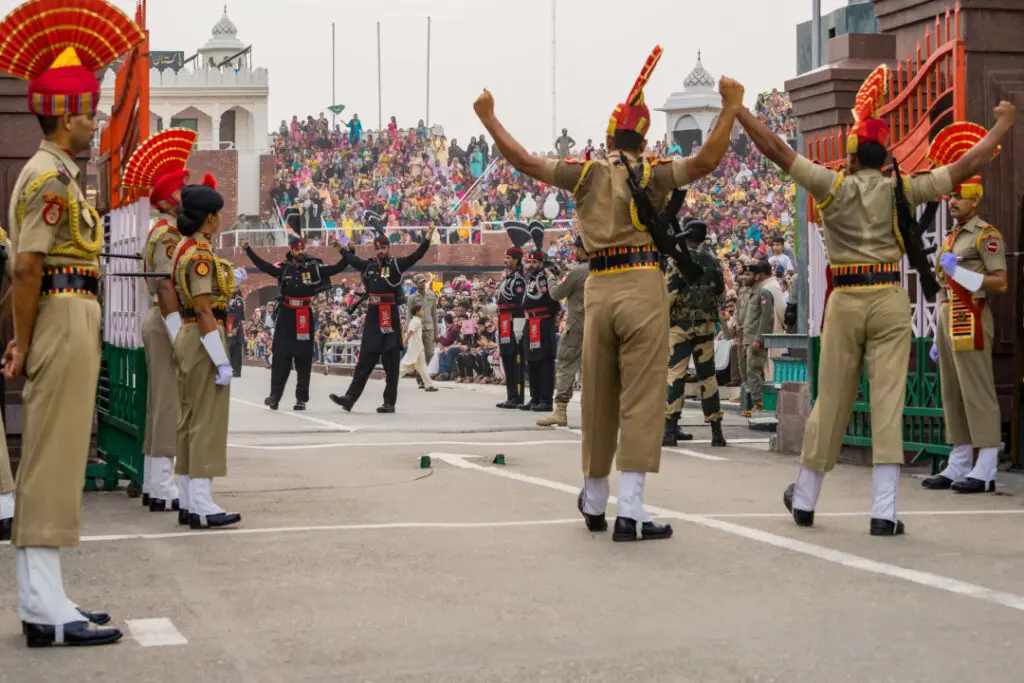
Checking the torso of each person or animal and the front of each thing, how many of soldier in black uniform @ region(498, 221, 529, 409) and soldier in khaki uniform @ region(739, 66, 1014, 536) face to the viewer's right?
0

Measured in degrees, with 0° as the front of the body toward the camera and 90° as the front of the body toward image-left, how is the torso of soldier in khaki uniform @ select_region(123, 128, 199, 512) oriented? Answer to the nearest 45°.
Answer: approximately 270°

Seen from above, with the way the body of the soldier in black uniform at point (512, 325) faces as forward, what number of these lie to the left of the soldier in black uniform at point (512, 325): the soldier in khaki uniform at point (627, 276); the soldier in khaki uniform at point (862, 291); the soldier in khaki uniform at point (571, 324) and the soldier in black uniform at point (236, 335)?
3

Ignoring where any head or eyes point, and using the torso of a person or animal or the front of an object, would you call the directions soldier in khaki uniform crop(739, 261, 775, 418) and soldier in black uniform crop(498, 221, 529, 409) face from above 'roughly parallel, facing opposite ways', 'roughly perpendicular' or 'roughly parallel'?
roughly parallel

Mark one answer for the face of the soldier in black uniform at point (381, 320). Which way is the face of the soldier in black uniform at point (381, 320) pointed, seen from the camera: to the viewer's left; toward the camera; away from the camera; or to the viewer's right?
toward the camera

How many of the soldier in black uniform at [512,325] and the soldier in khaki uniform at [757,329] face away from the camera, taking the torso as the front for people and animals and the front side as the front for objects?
0

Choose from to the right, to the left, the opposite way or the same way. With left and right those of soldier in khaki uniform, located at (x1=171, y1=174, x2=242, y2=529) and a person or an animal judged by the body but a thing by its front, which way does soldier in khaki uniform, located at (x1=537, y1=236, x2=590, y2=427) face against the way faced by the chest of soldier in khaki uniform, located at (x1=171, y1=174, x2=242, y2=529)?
the opposite way

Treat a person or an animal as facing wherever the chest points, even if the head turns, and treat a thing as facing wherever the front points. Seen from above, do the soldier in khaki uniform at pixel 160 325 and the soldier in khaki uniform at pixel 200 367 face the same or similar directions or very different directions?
same or similar directions

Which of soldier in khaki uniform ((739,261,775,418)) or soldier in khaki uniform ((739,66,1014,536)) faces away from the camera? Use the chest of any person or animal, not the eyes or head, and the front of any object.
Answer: soldier in khaki uniform ((739,66,1014,536))

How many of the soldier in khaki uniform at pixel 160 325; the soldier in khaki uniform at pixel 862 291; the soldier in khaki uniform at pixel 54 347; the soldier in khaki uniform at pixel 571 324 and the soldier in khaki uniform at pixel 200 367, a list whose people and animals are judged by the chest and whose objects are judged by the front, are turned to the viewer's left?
1

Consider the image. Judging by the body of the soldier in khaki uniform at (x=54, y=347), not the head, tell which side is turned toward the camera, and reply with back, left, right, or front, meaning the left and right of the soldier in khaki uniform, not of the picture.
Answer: right

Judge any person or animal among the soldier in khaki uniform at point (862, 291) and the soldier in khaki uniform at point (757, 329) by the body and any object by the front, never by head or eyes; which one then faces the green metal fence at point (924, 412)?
the soldier in khaki uniform at point (862, 291)
